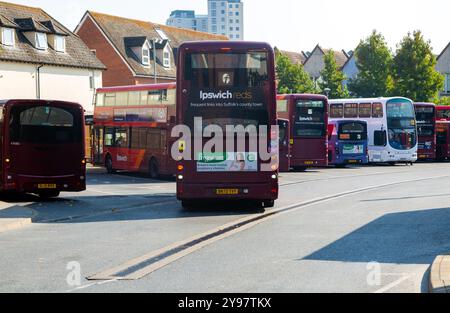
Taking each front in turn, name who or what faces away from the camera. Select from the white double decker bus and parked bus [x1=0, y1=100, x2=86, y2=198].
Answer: the parked bus

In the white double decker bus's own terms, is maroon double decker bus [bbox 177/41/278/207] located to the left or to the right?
on its right

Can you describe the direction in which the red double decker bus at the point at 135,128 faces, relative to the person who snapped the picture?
facing away from the viewer and to the left of the viewer

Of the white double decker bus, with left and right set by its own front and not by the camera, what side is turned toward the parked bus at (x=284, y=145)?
right

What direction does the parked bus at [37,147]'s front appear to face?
away from the camera

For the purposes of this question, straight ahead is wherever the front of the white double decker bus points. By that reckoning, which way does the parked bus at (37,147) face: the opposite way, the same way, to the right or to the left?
the opposite way

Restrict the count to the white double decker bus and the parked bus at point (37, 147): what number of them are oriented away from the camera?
1

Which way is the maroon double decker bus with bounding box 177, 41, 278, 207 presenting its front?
away from the camera

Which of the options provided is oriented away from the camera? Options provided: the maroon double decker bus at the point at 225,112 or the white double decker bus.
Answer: the maroon double decker bus
